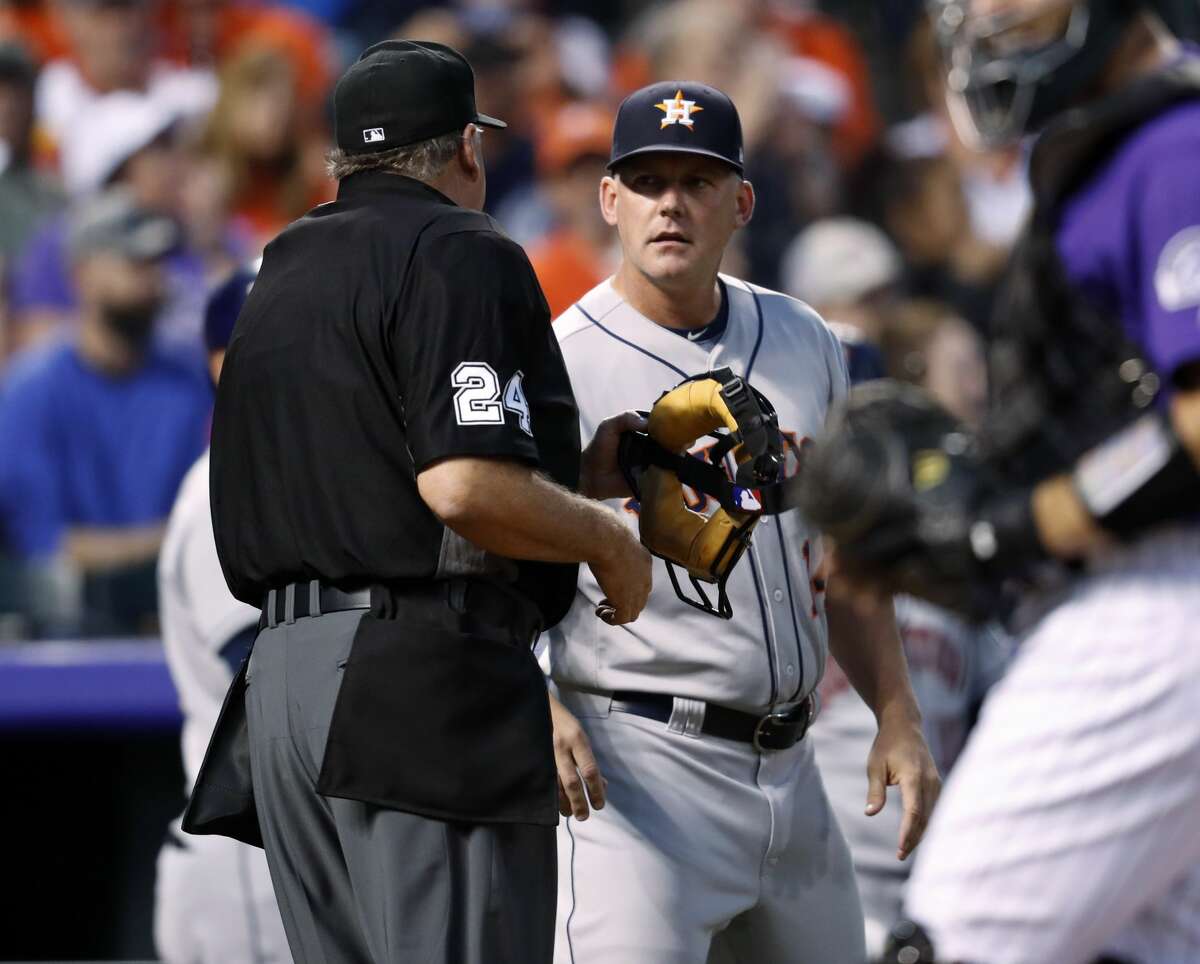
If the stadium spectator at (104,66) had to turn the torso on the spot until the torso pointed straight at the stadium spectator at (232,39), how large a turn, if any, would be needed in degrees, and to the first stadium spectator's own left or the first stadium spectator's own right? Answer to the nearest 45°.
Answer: approximately 90° to the first stadium spectator's own left

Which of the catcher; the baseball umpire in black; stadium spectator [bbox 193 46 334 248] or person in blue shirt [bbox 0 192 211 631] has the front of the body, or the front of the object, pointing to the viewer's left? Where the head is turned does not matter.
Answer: the catcher

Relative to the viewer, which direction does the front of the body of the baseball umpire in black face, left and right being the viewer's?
facing away from the viewer and to the right of the viewer

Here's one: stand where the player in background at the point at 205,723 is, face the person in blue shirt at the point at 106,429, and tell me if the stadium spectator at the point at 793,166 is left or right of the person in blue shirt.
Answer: right

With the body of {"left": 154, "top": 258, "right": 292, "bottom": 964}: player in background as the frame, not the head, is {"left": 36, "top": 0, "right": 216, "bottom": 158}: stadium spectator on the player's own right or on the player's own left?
on the player's own left

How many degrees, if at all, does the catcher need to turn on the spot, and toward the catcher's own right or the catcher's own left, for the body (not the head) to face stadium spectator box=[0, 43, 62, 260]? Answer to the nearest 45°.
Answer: approximately 45° to the catcher's own right

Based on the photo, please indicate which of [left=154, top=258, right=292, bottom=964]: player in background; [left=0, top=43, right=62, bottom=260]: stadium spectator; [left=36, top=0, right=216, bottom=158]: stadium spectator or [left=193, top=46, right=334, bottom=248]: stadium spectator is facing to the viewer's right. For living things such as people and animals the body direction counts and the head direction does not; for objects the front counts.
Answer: the player in background

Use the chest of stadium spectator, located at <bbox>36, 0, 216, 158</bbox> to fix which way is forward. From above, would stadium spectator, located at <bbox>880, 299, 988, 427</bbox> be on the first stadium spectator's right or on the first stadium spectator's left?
on the first stadium spectator's left

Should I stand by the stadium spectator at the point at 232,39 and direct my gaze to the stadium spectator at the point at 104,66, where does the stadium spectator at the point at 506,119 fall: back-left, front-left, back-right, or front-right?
back-left

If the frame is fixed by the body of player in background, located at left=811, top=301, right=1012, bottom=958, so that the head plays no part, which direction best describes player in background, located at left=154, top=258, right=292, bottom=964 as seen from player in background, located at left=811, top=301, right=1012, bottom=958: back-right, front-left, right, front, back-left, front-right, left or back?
right

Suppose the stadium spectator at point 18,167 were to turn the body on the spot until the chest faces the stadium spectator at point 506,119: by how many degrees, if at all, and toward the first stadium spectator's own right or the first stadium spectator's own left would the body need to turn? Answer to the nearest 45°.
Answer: approximately 90° to the first stadium spectator's own left

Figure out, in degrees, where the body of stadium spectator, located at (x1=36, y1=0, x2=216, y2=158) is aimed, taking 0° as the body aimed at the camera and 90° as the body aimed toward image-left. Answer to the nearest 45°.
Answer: approximately 0°

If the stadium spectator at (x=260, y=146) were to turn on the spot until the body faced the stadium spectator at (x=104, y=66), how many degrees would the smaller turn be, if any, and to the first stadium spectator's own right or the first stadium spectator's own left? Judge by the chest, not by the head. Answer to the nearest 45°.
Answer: approximately 90° to the first stadium spectator's own right

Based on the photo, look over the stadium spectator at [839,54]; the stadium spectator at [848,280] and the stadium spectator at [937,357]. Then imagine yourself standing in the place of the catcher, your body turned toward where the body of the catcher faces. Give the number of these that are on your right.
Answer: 3

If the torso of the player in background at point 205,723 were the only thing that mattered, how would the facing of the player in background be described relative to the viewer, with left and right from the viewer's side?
facing to the right of the viewer

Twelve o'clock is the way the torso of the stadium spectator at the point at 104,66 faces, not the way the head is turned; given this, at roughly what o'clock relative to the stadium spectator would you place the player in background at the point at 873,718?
The player in background is roughly at 11 o'clock from the stadium spectator.
